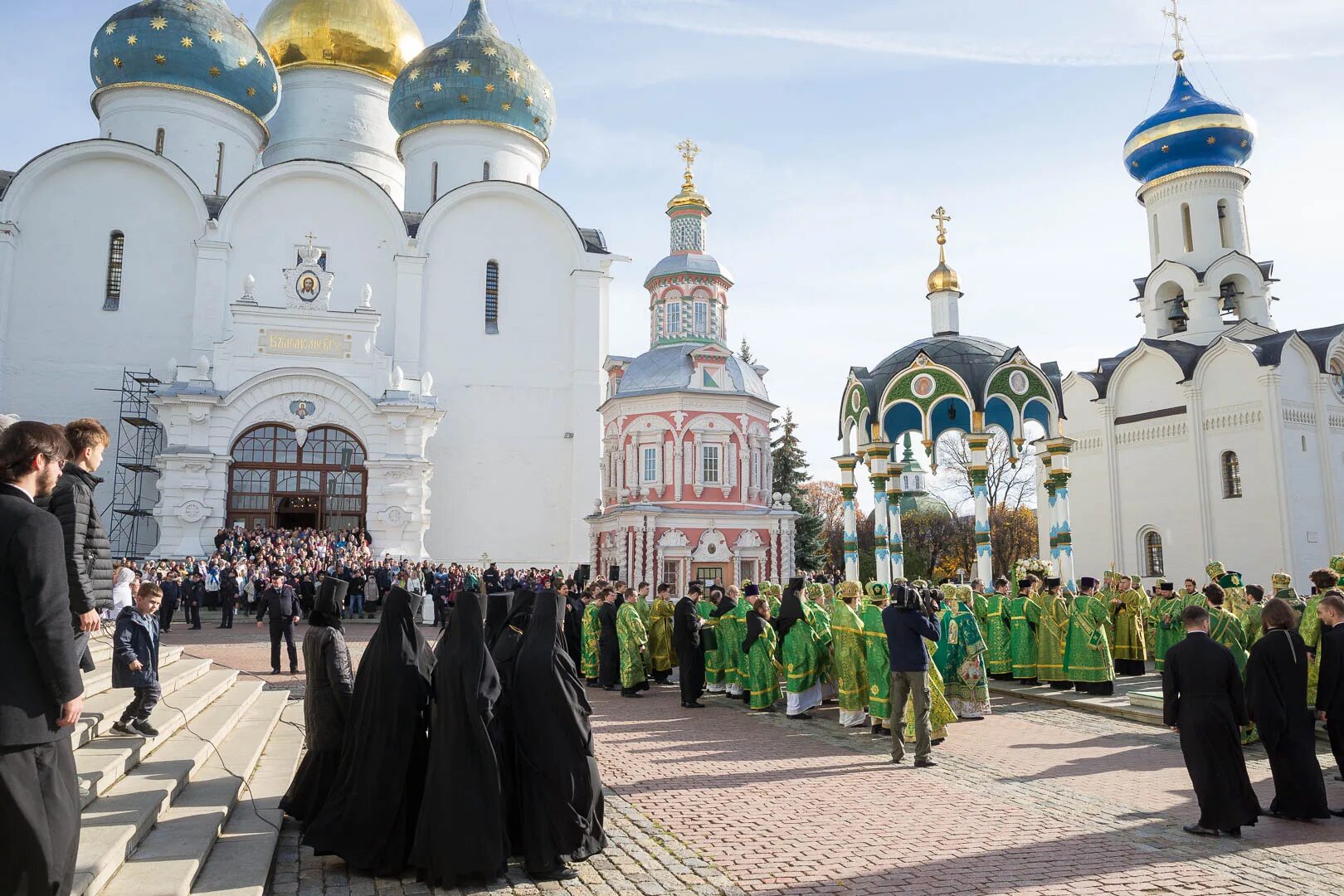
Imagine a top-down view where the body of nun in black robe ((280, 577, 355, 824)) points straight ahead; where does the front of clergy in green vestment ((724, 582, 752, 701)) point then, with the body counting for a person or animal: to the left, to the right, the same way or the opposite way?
to the right

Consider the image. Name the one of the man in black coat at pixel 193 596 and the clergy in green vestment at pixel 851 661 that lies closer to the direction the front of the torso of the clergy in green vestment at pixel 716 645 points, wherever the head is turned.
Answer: the clergy in green vestment

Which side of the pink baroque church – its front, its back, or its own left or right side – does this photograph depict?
front

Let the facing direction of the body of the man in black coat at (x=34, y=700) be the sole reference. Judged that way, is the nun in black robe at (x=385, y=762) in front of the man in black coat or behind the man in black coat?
in front

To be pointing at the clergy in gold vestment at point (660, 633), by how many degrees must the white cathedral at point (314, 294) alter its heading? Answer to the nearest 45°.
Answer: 0° — it already faces them

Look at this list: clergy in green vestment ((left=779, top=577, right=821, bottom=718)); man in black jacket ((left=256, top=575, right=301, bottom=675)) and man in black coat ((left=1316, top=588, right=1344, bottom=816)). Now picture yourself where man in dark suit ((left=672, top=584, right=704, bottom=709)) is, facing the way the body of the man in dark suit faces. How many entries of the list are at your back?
1

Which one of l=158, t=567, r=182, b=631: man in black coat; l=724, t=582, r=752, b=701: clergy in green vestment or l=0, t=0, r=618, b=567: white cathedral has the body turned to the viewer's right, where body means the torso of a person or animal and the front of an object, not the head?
the clergy in green vestment

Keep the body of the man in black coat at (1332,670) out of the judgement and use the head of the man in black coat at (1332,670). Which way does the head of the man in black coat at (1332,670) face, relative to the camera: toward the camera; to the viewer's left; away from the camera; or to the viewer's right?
to the viewer's left

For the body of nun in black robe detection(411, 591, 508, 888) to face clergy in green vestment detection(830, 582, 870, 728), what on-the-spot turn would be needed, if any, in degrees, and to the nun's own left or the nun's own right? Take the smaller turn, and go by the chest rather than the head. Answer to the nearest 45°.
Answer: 0° — they already face them

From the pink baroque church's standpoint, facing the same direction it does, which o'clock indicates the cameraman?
The cameraman is roughly at 12 o'clock from the pink baroque church.

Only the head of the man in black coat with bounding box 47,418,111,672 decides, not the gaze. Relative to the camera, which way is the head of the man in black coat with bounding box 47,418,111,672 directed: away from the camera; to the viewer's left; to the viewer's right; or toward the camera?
to the viewer's right

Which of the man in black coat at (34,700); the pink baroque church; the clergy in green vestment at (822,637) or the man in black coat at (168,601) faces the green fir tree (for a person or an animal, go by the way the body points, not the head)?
the man in black coat at (34,700)

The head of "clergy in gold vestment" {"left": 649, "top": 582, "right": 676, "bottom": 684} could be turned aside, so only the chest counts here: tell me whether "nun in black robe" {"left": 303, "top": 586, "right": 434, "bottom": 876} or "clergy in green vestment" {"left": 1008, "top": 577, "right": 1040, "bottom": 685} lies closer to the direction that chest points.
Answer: the clergy in green vestment
